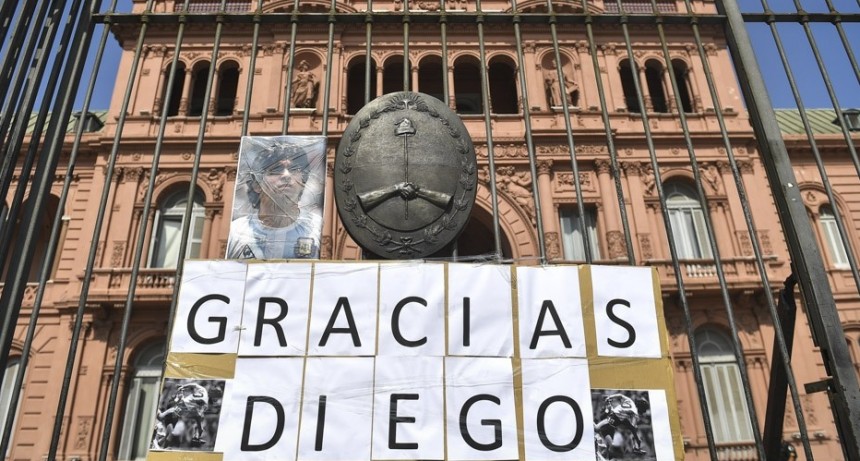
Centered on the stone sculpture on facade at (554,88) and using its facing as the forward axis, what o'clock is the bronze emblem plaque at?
The bronze emblem plaque is roughly at 12 o'clock from the stone sculpture on facade.

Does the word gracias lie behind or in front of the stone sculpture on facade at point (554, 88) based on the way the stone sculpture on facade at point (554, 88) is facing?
in front

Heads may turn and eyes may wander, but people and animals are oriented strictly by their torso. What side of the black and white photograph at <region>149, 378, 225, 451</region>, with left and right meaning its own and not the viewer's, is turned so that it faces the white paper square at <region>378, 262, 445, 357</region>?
left

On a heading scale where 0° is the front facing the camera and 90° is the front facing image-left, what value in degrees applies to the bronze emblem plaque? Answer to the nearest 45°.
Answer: approximately 0°

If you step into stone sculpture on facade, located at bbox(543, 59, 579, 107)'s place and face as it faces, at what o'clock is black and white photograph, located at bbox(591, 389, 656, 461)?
The black and white photograph is roughly at 12 o'clock from the stone sculpture on facade.

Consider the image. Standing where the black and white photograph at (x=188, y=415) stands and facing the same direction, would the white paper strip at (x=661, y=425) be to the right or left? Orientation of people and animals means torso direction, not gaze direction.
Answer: on its left

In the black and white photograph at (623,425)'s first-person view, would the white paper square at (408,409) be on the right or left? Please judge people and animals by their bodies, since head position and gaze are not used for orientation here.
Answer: on its right

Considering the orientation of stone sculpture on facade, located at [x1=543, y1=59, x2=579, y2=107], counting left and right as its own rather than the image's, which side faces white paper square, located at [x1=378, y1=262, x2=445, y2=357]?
front
